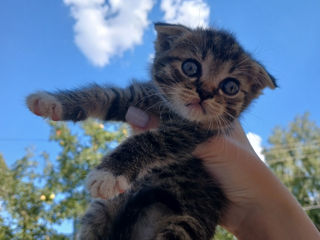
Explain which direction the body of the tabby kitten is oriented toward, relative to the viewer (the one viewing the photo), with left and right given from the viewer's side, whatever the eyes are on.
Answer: facing the viewer and to the left of the viewer

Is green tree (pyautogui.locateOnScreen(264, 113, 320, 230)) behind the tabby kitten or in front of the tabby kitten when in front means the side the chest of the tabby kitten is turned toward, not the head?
behind
